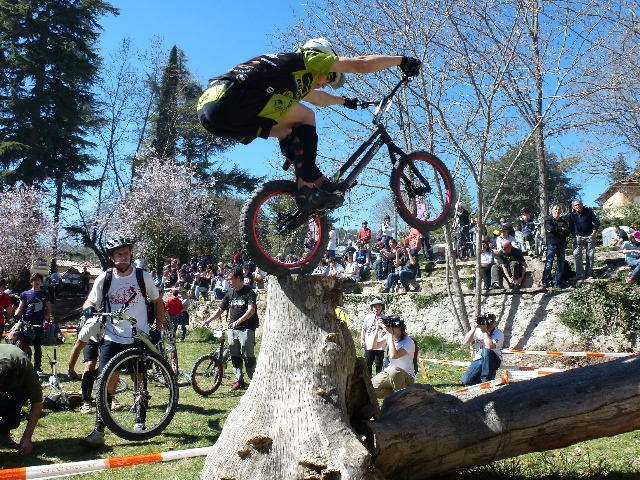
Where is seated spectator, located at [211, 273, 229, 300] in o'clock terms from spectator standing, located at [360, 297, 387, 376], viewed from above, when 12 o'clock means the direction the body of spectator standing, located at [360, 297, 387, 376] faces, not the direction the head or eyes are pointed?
seated spectator, located at [211, 273, 229, 300] is roughly at 5 o'clock from spectator standing, located at [360, 297, 387, 376].

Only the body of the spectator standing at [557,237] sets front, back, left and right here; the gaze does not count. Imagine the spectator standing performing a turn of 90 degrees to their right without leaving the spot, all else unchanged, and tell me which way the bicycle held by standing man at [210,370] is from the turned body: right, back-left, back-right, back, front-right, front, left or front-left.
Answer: front-left

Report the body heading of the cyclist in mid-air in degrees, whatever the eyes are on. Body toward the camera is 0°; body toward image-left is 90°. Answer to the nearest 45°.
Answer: approximately 270°

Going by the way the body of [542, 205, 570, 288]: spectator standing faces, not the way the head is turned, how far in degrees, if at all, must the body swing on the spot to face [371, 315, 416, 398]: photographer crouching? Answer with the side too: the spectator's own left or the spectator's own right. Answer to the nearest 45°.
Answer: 0° — they already face them

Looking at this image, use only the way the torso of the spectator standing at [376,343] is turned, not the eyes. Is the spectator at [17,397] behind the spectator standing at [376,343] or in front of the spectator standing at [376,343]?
in front

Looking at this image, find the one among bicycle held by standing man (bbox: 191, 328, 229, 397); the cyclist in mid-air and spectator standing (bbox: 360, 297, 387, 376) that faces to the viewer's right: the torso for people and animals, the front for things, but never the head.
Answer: the cyclist in mid-air

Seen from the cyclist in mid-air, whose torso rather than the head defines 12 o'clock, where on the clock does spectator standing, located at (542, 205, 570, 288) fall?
The spectator standing is roughly at 10 o'clock from the cyclist in mid-air.

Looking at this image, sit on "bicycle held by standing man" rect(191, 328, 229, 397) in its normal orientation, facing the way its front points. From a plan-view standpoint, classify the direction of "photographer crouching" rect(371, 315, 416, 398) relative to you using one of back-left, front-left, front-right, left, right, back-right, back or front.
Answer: left

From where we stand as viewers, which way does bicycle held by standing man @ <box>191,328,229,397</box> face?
facing the viewer and to the left of the viewer

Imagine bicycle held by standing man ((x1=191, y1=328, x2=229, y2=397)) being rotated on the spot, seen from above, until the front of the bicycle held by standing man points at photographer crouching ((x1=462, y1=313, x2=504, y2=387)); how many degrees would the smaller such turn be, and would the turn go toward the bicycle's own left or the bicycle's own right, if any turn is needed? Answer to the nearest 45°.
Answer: approximately 90° to the bicycle's own left

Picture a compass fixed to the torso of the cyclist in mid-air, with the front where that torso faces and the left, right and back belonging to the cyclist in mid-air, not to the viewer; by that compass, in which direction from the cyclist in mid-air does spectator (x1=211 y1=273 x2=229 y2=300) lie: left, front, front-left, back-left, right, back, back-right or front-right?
left

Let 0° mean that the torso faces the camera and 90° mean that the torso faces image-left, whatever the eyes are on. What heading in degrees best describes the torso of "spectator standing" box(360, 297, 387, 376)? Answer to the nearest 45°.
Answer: approximately 0°

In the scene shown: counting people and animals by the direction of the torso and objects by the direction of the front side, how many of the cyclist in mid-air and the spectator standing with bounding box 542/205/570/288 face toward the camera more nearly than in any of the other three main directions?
1

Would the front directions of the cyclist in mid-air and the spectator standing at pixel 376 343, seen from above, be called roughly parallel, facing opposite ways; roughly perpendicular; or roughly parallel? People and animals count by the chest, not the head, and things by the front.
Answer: roughly perpendicular
